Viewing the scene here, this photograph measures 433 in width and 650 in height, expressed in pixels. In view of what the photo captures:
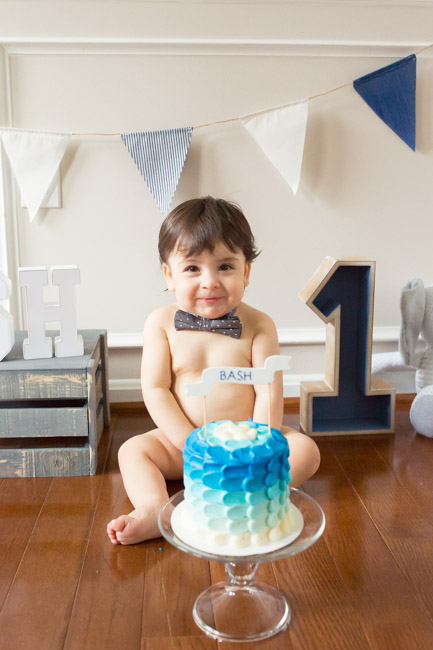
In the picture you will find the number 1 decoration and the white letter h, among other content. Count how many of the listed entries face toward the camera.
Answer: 2

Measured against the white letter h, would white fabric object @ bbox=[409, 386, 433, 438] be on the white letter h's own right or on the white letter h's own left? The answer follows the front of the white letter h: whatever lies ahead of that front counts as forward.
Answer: on the white letter h's own left

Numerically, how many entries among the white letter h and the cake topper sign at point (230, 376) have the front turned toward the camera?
2

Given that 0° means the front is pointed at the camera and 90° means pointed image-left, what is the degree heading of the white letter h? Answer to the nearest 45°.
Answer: approximately 0°

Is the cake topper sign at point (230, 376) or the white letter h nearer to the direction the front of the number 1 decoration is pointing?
the cake topper sign

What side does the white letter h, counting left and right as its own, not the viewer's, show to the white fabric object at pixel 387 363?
left

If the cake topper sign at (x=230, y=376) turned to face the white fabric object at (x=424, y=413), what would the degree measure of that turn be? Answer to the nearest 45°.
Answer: approximately 135° to its left

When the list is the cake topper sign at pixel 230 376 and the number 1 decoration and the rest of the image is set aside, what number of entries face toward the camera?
2
